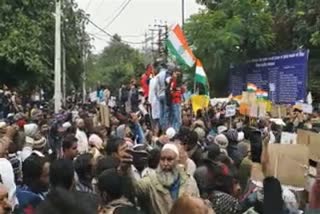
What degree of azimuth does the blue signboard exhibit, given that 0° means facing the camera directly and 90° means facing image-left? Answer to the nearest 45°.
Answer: approximately 45°

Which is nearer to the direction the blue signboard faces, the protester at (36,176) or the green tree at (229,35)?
the protester

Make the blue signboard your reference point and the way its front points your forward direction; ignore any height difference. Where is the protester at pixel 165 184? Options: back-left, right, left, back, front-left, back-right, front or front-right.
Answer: front-left
